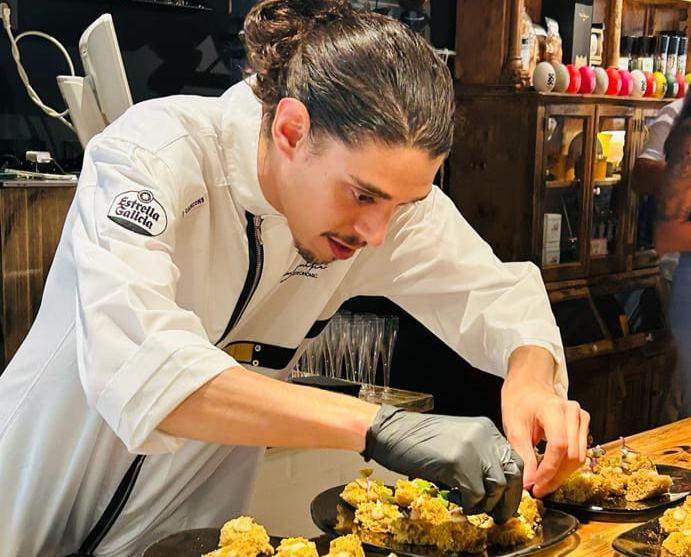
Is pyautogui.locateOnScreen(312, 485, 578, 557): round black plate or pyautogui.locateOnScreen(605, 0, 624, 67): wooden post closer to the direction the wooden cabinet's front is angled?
the round black plate

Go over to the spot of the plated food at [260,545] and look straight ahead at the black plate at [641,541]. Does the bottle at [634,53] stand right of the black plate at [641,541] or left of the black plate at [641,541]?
left

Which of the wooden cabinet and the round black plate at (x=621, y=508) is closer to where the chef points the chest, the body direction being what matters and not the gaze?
the round black plate

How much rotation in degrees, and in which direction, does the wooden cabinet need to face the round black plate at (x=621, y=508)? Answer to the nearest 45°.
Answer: approximately 45° to its right

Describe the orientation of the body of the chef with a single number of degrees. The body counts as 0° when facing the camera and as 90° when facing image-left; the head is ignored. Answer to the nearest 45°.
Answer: approximately 315°

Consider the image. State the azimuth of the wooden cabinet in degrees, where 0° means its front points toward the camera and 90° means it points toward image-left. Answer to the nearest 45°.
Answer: approximately 315°

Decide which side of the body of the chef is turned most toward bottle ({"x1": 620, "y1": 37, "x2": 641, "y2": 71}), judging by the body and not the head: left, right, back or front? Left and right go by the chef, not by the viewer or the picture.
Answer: left

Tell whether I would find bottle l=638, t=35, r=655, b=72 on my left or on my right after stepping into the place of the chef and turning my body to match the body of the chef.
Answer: on my left

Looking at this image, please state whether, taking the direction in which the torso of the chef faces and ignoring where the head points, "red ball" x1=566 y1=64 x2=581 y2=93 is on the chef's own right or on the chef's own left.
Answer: on the chef's own left

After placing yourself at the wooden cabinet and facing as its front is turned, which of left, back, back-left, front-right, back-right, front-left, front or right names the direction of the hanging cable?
right

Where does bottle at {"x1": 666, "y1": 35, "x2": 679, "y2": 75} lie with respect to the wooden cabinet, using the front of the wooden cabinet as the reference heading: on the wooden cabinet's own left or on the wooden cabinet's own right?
on the wooden cabinet's own left

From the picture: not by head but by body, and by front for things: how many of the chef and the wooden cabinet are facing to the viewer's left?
0
